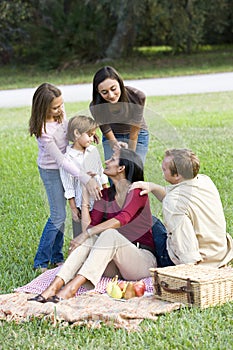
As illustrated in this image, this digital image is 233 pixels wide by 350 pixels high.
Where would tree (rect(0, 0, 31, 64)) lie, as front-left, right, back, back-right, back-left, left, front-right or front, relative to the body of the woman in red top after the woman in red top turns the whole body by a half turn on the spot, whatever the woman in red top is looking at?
front-left

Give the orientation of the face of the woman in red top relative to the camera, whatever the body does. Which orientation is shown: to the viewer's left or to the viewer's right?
to the viewer's left

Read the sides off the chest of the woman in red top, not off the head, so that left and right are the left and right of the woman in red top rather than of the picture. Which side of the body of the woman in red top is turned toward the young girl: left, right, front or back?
right

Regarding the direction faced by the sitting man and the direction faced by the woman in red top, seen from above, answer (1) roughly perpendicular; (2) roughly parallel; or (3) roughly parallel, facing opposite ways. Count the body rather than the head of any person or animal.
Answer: roughly perpendicular

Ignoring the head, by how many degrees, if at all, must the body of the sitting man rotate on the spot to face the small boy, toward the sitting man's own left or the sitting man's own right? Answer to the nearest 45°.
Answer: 0° — they already face them

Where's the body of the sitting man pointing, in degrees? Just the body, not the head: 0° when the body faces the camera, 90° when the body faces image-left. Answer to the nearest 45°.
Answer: approximately 135°

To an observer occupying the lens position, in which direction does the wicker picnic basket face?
facing the viewer and to the left of the viewer

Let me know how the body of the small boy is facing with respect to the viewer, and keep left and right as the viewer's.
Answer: facing the viewer and to the right of the viewer

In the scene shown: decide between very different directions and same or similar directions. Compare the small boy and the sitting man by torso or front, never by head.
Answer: very different directions

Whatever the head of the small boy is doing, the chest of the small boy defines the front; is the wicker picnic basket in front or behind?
in front

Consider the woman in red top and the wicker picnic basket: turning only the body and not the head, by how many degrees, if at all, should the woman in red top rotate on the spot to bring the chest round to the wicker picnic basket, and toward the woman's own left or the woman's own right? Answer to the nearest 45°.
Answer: approximately 90° to the woman's own left
